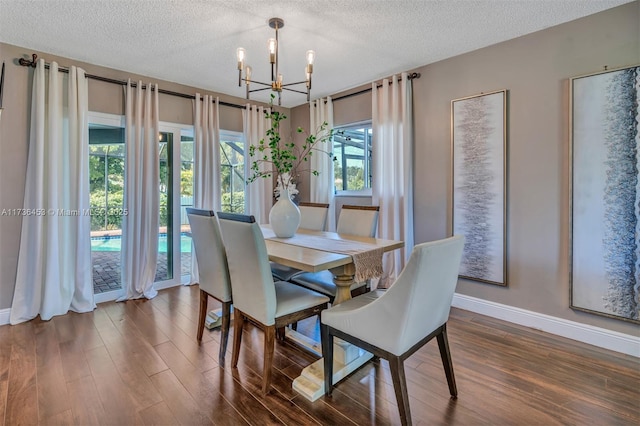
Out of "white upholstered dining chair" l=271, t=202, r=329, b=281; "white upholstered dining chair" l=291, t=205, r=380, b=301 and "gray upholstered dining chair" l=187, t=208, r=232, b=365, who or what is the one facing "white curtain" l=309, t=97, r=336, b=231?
the gray upholstered dining chair

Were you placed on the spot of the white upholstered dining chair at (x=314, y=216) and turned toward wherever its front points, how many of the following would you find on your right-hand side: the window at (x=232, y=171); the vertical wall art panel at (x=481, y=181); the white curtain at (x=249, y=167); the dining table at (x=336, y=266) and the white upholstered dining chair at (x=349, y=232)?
2

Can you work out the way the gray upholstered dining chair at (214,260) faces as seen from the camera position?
facing away from the viewer and to the right of the viewer

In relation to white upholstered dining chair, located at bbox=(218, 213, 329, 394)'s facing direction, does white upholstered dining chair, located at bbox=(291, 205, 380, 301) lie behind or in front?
in front

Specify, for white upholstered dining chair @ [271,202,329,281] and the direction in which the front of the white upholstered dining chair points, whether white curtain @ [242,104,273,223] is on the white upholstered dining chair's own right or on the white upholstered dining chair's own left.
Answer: on the white upholstered dining chair's own right

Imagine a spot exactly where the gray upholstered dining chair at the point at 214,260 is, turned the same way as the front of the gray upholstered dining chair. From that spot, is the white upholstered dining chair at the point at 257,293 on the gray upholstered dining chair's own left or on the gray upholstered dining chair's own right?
on the gray upholstered dining chair's own right

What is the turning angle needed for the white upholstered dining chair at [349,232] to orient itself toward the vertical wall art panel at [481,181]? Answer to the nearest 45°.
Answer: approximately 135° to its left

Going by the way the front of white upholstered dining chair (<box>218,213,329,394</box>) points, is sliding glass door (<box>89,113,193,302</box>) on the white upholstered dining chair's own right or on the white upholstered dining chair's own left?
on the white upholstered dining chair's own left

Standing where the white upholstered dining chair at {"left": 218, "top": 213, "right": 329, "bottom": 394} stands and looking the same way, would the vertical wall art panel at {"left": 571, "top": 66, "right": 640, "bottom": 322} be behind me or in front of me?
in front

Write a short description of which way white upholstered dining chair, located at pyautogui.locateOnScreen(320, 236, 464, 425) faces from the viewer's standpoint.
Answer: facing away from the viewer and to the left of the viewer

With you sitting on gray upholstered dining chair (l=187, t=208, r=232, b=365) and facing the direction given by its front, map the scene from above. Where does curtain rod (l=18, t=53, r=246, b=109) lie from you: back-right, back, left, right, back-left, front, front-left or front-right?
left

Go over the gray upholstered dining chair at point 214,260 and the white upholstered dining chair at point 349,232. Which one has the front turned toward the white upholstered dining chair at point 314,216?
the gray upholstered dining chair
